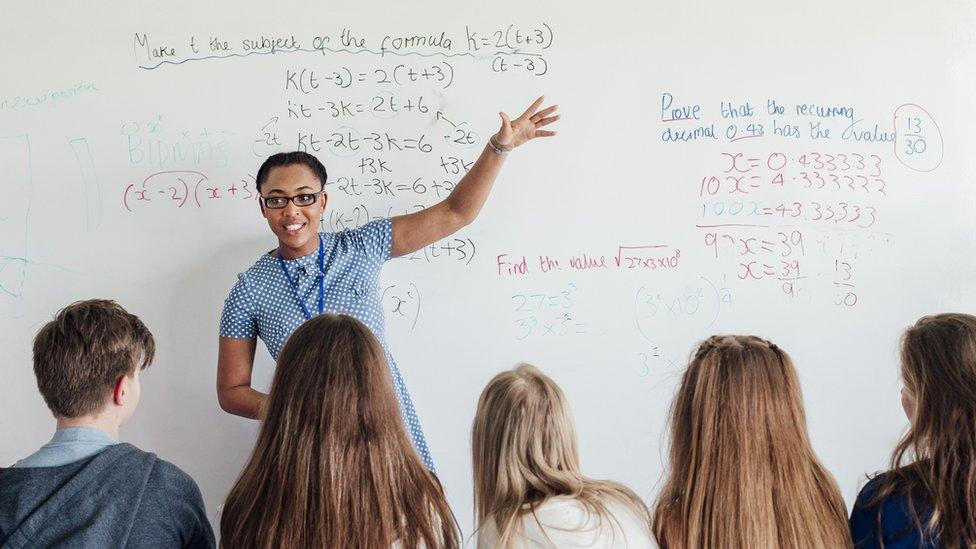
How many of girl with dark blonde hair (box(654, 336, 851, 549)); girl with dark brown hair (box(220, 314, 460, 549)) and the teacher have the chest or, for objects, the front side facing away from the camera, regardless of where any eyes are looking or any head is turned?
2

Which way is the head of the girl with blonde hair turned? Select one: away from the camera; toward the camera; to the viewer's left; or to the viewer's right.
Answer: away from the camera

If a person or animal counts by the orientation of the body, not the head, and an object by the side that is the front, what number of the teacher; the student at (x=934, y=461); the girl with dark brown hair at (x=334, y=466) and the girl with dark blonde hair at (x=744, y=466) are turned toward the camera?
1

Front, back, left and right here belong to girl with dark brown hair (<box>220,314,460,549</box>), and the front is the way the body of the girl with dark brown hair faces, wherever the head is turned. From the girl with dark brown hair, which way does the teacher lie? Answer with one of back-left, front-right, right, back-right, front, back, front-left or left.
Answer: front

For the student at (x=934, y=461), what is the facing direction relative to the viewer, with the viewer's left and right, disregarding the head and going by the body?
facing away from the viewer and to the left of the viewer

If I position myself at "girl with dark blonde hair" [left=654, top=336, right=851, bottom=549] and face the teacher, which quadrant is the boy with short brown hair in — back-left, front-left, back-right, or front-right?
front-left

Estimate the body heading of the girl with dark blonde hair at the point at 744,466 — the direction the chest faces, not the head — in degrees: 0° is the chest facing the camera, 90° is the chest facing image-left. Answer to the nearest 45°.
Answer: approximately 180°

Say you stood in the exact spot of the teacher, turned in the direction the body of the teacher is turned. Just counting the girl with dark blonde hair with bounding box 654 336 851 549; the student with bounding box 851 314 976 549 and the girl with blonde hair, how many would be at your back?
0

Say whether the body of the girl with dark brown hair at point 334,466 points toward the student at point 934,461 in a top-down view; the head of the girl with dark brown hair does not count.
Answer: no

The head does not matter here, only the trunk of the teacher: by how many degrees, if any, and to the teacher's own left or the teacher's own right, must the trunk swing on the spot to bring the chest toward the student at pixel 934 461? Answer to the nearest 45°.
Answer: approximately 45° to the teacher's own left

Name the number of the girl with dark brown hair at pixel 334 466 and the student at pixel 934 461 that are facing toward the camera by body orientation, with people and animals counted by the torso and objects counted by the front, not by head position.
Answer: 0

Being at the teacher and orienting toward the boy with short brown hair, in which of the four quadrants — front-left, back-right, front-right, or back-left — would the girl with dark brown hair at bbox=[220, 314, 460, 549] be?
front-left

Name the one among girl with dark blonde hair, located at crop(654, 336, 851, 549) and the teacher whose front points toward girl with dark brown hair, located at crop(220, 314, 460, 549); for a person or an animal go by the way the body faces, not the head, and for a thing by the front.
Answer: the teacher

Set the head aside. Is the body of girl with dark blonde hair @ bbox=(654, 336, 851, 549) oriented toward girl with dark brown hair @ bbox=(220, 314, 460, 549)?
no

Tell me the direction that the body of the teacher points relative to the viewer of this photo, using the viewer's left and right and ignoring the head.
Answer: facing the viewer

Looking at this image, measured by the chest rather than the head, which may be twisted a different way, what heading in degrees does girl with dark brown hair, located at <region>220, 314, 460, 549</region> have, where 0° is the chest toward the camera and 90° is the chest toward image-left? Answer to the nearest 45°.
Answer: approximately 180°

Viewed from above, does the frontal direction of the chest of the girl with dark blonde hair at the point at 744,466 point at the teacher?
no

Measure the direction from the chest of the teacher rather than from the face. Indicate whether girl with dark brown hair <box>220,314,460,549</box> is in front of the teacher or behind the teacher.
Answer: in front

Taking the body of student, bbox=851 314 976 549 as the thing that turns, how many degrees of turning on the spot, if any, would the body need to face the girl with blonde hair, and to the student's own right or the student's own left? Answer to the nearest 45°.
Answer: approximately 90° to the student's own left

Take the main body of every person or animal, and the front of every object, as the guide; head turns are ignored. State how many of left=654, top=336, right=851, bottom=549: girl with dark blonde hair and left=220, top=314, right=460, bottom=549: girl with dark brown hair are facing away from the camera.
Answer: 2
